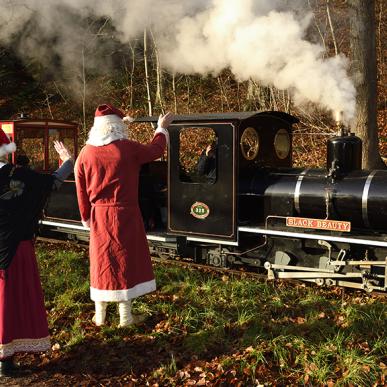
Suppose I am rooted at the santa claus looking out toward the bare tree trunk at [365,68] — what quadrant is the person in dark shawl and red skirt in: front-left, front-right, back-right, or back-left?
back-left

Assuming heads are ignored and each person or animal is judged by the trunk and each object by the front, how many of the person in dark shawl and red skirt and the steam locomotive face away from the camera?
1

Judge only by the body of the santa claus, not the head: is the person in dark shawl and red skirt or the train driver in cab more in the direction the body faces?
the train driver in cab

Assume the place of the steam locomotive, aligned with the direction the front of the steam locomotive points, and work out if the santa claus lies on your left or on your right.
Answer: on your right

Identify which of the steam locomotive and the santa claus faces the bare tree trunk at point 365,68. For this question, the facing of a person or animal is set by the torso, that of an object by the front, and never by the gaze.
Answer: the santa claus

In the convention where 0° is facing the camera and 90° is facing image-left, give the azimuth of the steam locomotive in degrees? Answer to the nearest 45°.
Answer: approximately 315°

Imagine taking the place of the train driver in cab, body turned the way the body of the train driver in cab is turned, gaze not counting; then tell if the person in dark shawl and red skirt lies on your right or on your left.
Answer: on your right

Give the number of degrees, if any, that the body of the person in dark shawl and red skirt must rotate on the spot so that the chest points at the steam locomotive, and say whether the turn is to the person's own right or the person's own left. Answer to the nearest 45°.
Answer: approximately 45° to the person's own right

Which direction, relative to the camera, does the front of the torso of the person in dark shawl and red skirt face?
away from the camera
